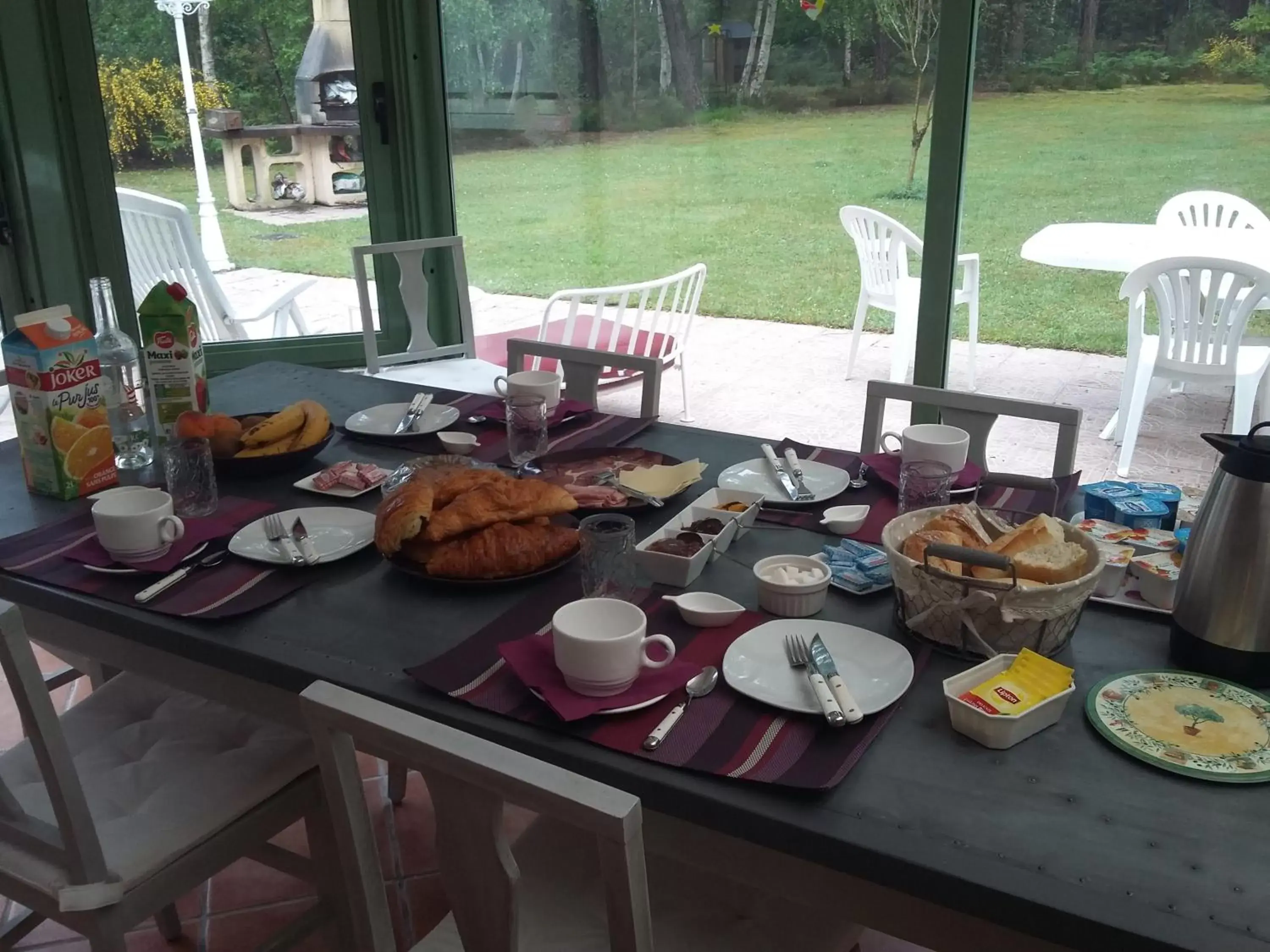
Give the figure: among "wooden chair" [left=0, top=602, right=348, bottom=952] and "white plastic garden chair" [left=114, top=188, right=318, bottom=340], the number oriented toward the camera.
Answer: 0

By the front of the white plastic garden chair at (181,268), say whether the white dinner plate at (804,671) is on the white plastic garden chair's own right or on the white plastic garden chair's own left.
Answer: on the white plastic garden chair's own right

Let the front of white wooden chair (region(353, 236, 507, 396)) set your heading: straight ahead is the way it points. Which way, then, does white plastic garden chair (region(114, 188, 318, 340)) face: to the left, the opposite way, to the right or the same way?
to the left

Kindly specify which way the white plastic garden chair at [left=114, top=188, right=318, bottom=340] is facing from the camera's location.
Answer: facing away from the viewer and to the right of the viewer

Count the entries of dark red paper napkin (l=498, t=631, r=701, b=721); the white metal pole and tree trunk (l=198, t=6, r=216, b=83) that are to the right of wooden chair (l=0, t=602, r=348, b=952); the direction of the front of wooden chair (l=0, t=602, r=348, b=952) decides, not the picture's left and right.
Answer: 1

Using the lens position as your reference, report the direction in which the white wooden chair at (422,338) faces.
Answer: facing the viewer and to the right of the viewer

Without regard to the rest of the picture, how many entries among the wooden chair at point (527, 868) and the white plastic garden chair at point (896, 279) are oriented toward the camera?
0

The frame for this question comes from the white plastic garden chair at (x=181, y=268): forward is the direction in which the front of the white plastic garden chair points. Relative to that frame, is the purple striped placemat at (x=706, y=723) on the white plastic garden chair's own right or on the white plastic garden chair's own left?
on the white plastic garden chair's own right

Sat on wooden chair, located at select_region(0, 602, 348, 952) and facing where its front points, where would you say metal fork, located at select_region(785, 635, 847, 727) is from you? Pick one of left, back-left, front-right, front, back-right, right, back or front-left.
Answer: right

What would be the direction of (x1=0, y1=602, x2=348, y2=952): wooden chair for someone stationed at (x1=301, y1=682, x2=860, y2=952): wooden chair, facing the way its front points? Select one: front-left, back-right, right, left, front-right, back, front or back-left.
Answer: left

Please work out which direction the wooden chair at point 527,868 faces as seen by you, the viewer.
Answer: facing away from the viewer and to the right of the viewer

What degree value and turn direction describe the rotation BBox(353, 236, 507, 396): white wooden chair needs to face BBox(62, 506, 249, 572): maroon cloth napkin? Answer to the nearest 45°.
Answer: approximately 45° to its right

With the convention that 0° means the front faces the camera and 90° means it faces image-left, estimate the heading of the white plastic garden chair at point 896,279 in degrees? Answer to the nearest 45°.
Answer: approximately 225°

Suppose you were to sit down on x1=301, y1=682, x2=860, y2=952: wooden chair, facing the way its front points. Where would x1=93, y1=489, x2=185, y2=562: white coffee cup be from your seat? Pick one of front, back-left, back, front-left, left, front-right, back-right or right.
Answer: left

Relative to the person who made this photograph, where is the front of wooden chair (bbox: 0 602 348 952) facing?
facing away from the viewer and to the right of the viewer
